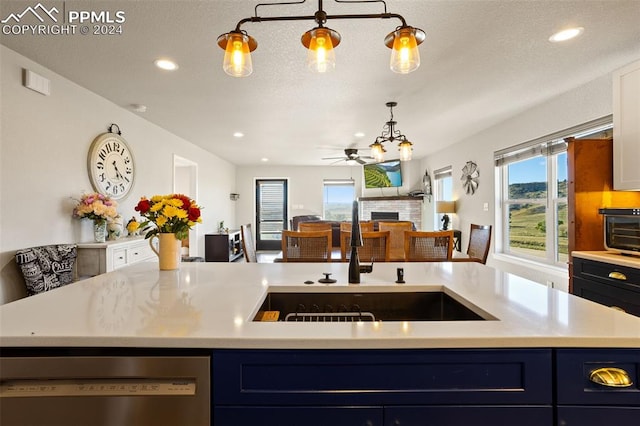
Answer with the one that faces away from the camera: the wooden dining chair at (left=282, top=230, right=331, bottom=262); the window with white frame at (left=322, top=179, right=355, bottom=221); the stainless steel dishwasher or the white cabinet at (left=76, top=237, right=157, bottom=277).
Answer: the wooden dining chair

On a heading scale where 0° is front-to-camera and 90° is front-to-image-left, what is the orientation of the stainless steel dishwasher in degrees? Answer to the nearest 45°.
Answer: approximately 0°

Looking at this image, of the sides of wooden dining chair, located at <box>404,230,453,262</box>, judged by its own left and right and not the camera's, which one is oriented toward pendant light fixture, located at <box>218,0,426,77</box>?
back

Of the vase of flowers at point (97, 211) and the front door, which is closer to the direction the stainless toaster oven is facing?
the vase of flowers

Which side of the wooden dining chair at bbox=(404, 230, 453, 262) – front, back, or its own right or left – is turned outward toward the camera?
back

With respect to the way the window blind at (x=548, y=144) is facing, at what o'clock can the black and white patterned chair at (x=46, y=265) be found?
The black and white patterned chair is roughly at 12 o'clock from the window blind.

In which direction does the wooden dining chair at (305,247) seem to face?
away from the camera

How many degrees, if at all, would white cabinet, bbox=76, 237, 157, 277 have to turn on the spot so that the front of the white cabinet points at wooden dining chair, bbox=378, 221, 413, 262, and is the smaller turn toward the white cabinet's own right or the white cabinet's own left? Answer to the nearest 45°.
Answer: approximately 45° to the white cabinet's own left

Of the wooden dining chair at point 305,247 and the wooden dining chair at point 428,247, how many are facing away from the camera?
2

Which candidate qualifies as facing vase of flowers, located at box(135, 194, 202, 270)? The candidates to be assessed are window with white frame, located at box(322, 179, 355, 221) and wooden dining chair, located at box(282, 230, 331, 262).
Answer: the window with white frame
